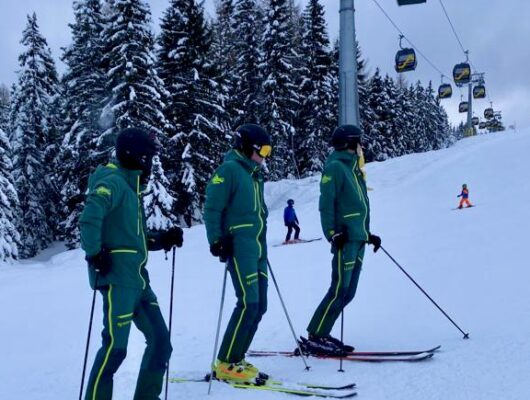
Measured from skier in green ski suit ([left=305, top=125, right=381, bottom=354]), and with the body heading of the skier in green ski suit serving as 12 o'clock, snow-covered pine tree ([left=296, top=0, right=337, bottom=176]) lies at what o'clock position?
The snow-covered pine tree is roughly at 9 o'clock from the skier in green ski suit.

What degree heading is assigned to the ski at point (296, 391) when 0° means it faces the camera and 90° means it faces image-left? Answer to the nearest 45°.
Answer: approximately 270°

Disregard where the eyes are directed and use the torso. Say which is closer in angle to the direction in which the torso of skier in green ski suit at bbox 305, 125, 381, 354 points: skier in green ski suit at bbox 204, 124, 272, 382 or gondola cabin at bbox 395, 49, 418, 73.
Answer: the gondola cabin

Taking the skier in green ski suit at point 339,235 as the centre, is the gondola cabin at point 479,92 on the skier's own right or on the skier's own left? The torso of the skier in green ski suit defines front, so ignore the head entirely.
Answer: on the skier's own left

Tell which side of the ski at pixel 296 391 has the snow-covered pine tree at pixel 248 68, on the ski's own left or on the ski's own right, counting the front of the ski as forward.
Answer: on the ski's own left

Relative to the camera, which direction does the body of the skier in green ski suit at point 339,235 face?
to the viewer's right

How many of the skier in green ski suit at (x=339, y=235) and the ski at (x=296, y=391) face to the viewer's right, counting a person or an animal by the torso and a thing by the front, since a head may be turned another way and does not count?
2

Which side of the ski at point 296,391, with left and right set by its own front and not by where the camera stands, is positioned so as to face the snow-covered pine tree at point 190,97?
left
